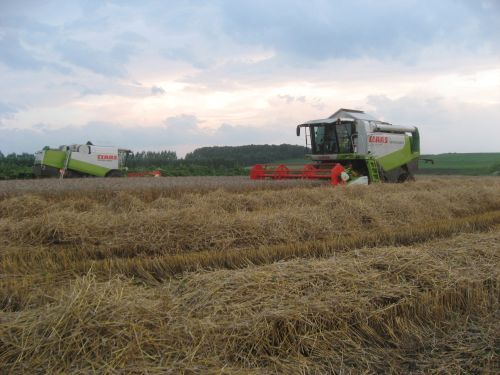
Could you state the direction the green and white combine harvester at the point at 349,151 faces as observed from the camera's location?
facing the viewer and to the left of the viewer

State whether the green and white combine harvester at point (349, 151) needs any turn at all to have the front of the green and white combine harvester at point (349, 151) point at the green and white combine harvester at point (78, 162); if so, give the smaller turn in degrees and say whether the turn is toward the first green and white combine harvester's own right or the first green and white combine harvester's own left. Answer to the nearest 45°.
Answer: approximately 45° to the first green and white combine harvester's own right
